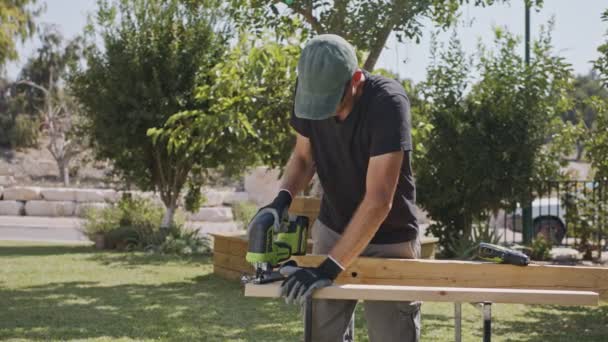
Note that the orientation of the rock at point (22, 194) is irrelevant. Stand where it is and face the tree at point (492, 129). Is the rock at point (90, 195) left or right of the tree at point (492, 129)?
left

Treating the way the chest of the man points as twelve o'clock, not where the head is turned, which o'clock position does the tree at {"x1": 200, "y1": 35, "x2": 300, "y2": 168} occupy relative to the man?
The tree is roughly at 4 o'clock from the man.

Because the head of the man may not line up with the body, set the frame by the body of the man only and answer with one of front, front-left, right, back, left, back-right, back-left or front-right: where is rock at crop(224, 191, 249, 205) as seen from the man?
back-right

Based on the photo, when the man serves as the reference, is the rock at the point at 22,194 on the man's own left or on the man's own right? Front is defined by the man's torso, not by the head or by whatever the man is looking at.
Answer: on the man's own right

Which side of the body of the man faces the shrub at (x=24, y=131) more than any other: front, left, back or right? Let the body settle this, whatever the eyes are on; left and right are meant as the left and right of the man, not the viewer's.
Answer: right

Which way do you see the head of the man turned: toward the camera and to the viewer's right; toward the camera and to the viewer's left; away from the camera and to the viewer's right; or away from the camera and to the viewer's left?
toward the camera and to the viewer's left

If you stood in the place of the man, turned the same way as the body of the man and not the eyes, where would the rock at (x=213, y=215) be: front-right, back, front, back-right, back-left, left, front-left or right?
back-right

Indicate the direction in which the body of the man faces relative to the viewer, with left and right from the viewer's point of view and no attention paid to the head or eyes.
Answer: facing the viewer and to the left of the viewer

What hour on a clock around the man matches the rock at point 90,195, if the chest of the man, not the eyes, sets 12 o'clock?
The rock is roughly at 4 o'clock from the man.

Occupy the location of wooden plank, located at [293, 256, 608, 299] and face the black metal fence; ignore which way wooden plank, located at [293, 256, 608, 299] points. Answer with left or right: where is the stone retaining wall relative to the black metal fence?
left
